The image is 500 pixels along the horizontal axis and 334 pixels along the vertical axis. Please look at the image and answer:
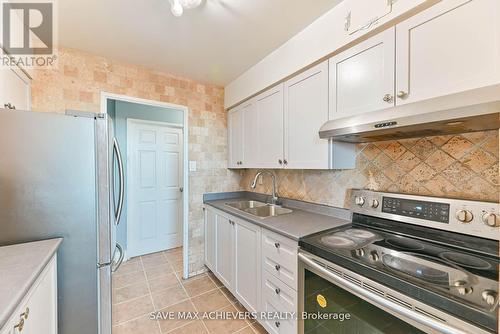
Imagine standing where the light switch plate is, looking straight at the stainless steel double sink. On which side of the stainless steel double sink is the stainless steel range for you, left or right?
right

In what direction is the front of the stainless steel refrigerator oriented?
to the viewer's right

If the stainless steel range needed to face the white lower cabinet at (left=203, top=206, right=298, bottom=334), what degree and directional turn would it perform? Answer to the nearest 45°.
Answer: approximately 45° to its right

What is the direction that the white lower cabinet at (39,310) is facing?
to the viewer's right

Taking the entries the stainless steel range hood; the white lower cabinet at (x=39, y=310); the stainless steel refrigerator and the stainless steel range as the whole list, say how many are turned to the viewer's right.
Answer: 2

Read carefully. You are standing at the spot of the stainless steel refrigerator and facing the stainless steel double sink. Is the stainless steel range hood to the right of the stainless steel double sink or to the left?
right

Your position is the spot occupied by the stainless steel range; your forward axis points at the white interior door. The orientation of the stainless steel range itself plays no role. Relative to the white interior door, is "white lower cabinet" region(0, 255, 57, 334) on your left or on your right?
left

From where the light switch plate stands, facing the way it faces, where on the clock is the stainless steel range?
The stainless steel range is roughly at 11 o'clock from the light switch plate.

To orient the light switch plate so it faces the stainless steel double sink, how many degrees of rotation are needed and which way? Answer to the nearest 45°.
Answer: approximately 45° to its left
